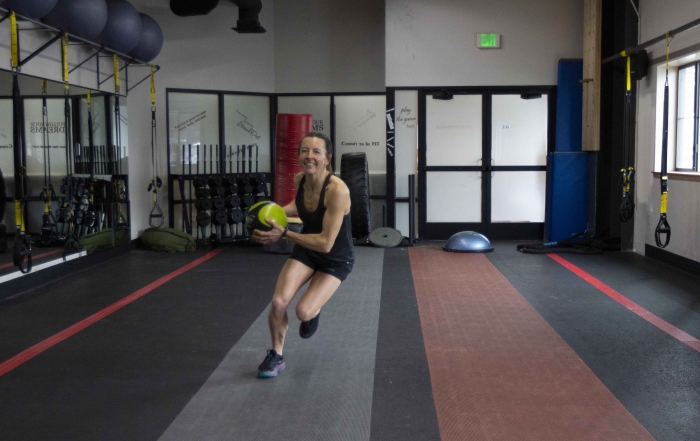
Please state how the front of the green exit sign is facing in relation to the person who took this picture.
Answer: facing the viewer

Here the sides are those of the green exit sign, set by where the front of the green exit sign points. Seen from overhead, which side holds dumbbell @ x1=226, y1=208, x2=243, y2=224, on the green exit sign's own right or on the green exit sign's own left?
on the green exit sign's own right

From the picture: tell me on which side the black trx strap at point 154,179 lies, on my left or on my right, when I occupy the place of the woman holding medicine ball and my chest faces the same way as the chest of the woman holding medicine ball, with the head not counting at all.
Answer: on my right

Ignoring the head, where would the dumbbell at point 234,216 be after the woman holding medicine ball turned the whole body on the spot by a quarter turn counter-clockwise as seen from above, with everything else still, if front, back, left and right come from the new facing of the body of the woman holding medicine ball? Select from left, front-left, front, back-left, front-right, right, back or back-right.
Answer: back-left

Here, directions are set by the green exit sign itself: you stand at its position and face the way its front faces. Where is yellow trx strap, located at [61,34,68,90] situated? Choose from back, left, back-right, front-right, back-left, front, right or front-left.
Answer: front-right

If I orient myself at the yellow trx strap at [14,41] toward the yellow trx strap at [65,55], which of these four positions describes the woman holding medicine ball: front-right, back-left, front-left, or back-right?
back-right

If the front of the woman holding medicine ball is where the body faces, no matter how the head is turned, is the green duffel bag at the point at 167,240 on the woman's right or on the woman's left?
on the woman's right

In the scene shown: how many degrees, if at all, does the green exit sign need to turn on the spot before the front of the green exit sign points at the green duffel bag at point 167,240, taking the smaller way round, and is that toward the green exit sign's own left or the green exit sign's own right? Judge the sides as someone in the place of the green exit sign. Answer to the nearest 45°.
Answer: approximately 90° to the green exit sign's own right

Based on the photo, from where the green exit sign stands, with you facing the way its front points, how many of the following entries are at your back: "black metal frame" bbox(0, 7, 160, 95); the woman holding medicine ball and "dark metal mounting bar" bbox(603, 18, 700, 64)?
0

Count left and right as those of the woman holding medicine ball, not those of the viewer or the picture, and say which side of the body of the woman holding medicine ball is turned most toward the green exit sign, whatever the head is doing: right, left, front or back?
back

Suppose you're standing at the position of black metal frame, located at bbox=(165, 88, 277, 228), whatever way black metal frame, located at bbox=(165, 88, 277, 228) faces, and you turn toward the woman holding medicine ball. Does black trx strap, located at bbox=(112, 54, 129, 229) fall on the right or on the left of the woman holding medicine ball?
right

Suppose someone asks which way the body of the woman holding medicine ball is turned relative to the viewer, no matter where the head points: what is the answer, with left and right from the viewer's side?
facing the viewer and to the left of the viewer

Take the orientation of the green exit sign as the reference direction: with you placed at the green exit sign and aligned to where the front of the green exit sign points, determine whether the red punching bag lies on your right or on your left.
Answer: on your right
